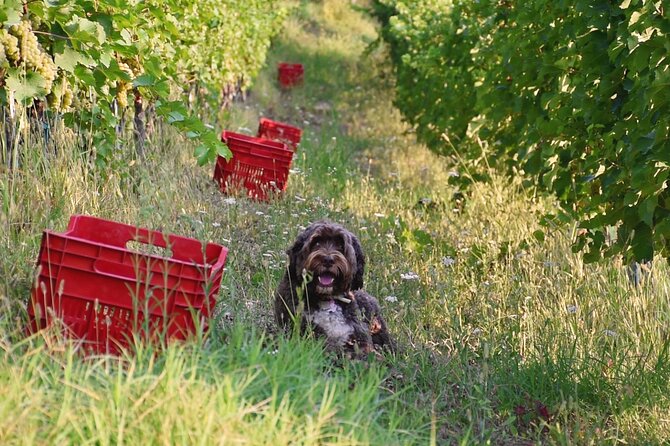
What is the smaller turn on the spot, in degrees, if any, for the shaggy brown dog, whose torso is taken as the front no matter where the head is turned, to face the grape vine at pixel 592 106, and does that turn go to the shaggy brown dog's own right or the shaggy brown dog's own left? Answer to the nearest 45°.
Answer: approximately 135° to the shaggy brown dog's own left

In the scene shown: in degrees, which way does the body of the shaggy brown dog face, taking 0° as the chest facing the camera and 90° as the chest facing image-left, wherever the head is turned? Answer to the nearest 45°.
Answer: approximately 0°

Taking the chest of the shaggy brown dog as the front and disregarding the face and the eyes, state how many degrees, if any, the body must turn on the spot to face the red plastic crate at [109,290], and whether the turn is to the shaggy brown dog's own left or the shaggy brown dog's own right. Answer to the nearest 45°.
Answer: approximately 45° to the shaggy brown dog's own right

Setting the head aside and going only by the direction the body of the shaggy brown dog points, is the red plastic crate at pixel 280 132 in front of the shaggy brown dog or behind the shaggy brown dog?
behind

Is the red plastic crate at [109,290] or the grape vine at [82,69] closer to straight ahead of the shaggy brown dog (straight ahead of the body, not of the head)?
the red plastic crate

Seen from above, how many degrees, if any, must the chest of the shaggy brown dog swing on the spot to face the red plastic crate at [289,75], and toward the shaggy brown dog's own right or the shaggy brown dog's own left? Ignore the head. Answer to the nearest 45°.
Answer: approximately 180°

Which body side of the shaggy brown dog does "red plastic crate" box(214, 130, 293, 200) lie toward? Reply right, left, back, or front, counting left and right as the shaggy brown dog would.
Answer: back
